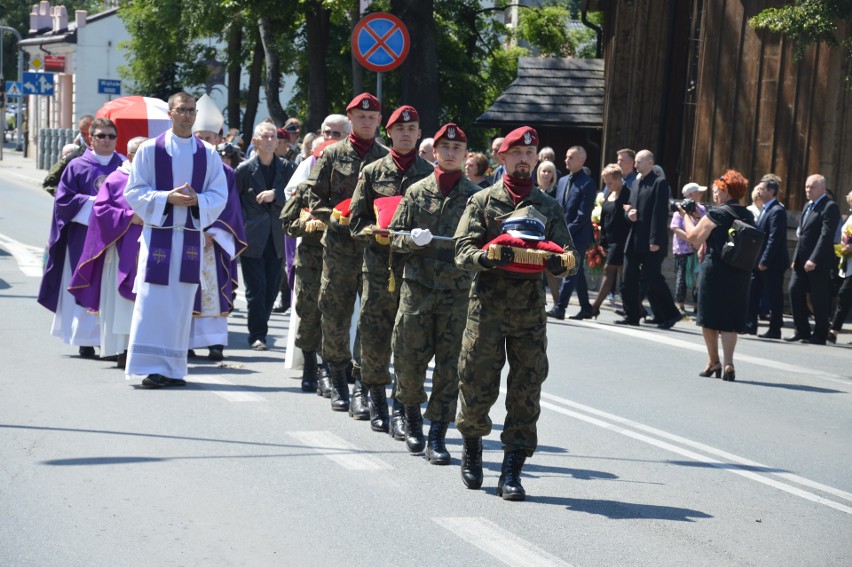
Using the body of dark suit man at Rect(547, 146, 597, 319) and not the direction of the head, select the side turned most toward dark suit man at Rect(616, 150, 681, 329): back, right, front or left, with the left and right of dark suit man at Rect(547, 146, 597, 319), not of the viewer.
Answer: left

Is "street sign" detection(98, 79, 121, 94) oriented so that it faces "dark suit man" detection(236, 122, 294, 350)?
yes

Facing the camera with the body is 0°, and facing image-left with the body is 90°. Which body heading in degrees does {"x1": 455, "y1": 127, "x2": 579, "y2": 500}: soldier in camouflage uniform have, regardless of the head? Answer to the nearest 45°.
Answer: approximately 0°

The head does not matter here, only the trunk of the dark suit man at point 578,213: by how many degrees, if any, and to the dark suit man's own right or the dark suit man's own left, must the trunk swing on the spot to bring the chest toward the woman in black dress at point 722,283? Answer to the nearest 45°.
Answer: approximately 45° to the dark suit man's own left

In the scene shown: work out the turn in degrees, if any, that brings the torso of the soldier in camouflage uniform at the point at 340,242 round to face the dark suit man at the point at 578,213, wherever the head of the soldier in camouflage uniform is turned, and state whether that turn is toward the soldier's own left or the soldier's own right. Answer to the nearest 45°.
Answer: approximately 135° to the soldier's own left

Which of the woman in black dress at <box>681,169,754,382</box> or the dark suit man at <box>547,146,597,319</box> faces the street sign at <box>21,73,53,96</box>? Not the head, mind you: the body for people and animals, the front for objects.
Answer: the woman in black dress

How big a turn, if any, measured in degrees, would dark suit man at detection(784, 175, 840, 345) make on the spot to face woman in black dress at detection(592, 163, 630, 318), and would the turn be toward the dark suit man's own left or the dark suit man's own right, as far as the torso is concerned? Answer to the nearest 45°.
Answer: approximately 45° to the dark suit man's own right

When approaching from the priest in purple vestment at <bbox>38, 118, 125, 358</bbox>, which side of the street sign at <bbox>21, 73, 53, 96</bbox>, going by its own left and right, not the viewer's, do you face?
front

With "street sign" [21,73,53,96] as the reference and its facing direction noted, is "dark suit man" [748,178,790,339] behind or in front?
in front

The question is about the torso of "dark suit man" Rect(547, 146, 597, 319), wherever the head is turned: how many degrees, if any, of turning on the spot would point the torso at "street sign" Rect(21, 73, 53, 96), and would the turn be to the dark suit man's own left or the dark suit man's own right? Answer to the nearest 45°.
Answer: approximately 90° to the dark suit man's own right

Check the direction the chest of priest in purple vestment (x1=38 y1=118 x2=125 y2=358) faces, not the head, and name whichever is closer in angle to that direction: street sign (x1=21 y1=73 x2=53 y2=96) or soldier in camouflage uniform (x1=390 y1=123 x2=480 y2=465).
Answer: the soldier in camouflage uniform

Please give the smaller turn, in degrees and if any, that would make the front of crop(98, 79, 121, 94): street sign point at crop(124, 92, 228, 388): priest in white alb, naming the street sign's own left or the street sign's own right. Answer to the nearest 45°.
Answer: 0° — it already faces them

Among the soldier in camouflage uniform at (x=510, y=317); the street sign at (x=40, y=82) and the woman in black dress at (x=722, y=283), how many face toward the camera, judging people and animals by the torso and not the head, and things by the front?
2
